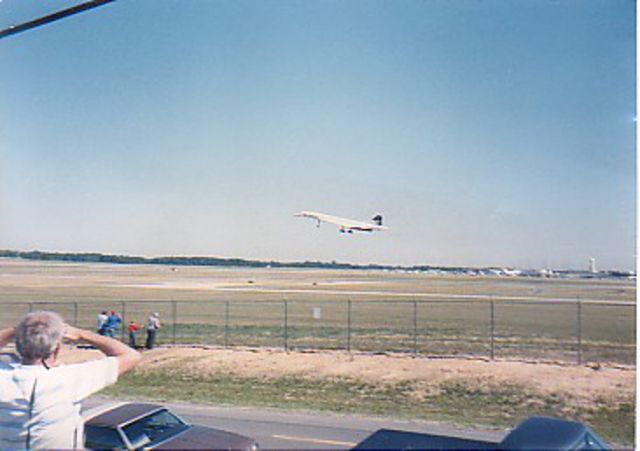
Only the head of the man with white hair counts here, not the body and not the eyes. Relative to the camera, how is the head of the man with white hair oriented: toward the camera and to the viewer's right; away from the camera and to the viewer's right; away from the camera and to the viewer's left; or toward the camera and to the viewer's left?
away from the camera and to the viewer's right

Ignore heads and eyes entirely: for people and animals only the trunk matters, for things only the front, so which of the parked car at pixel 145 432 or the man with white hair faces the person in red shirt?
the man with white hair

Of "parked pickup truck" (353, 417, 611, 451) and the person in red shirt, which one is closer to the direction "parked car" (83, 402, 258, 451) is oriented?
the parked pickup truck

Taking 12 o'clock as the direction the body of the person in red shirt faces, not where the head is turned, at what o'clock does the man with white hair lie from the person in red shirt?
The man with white hair is roughly at 6 o'clock from the person in red shirt.

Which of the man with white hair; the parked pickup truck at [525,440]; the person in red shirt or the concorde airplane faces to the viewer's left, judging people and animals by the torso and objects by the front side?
the concorde airplane

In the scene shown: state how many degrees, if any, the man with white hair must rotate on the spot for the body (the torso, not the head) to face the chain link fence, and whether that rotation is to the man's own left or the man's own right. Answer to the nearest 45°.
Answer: approximately 45° to the man's own right

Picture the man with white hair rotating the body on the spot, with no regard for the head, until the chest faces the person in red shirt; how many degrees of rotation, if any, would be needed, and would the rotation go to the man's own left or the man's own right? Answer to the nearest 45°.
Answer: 0° — they already face them

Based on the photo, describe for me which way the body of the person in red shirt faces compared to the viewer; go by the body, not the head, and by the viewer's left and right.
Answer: facing away from the viewer

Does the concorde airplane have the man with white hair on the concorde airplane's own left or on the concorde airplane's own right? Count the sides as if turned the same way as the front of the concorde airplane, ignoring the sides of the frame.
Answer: on the concorde airplane's own left

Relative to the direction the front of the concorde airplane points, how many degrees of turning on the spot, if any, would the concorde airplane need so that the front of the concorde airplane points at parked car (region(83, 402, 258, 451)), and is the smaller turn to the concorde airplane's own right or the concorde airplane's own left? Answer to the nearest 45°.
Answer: approximately 90° to the concorde airplane's own left

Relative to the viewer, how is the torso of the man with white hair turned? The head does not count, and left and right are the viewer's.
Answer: facing away from the viewer

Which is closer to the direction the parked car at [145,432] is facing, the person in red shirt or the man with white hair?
the man with white hair
